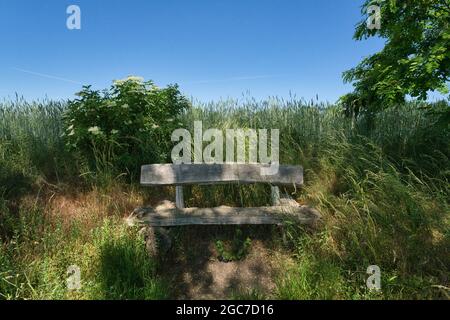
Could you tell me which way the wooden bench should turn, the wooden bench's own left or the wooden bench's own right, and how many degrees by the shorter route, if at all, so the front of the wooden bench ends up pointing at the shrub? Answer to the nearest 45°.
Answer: approximately 135° to the wooden bench's own right

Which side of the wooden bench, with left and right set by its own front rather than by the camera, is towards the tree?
left

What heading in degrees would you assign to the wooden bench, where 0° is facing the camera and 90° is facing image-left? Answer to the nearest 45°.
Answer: approximately 0°
